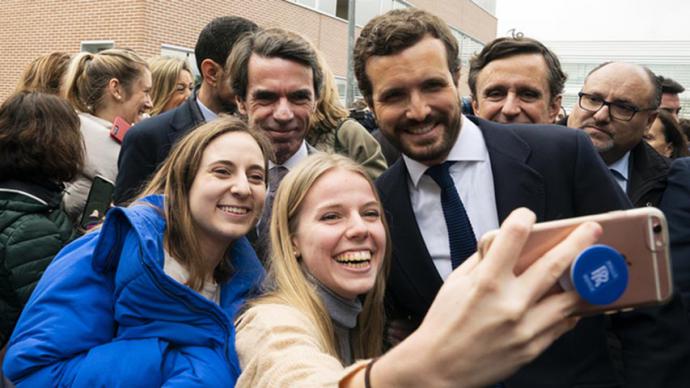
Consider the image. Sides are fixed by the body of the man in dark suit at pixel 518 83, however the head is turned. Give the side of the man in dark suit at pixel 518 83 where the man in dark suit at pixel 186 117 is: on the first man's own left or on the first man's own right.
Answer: on the first man's own right

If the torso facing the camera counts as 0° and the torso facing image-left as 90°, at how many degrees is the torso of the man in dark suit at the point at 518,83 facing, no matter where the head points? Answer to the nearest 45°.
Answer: approximately 0°

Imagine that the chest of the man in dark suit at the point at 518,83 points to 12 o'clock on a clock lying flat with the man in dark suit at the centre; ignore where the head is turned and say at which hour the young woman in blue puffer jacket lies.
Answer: The young woman in blue puffer jacket is roughly at 1 o'clock from the man in dark suit.

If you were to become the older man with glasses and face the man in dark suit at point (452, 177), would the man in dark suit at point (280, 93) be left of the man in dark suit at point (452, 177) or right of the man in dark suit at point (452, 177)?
right

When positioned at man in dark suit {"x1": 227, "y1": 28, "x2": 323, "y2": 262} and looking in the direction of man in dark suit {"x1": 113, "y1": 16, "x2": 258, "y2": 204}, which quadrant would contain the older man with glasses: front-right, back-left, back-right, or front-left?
back-right

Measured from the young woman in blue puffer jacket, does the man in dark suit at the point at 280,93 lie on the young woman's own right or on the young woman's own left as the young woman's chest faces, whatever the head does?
on the young woman's own left

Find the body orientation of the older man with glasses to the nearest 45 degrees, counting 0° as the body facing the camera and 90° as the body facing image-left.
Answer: approximately 45°
